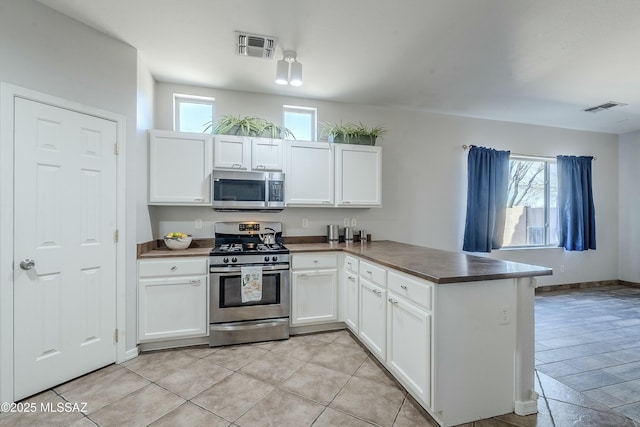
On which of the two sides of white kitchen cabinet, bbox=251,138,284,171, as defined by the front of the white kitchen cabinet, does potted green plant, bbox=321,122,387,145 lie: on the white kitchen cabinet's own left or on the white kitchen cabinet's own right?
on the white kitchen cabinet's own left

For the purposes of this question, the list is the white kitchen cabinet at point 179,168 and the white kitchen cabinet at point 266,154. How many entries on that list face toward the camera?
2

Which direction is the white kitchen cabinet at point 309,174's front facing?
toward the camera

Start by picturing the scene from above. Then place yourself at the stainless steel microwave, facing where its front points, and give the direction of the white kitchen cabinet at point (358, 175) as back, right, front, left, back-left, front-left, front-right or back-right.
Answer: left

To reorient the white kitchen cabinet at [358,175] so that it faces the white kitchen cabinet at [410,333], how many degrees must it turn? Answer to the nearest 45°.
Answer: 0° — it already faces it

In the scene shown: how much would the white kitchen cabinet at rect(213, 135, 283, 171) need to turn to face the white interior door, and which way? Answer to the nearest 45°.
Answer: approximately 45° to its right

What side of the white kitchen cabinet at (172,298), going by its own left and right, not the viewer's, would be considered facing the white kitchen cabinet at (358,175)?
left

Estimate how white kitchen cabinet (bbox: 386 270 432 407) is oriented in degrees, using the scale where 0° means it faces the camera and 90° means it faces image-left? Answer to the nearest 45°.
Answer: approximately 45°

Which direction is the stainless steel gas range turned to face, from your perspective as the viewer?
facing the viewer

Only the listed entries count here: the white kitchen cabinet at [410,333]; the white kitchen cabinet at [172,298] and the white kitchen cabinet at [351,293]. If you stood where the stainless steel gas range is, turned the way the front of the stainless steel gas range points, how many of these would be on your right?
1

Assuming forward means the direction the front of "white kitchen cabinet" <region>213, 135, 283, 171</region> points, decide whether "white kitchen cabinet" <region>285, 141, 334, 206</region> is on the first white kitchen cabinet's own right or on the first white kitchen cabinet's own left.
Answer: on the first white kitchen cabinet's own left

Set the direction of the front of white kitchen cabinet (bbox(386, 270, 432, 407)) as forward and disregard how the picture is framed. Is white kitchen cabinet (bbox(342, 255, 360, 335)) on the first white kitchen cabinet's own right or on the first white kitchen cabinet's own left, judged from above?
on the first white kitchen cabinet's own right

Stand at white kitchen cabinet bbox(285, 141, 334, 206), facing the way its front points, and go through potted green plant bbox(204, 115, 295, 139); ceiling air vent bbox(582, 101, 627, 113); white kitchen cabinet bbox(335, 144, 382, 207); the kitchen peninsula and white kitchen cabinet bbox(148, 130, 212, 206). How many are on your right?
2

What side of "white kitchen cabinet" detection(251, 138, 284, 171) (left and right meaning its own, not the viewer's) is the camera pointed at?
front

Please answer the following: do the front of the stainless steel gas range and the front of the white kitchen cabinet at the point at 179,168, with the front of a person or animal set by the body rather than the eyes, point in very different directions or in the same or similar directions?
same or similar directions

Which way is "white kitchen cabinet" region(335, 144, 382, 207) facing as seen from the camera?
toward the camera
